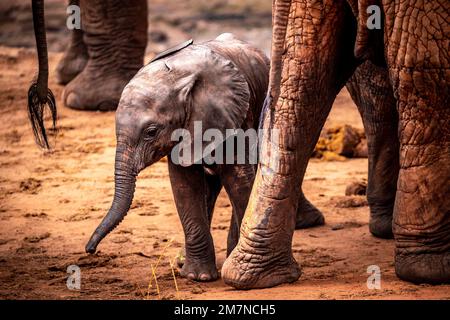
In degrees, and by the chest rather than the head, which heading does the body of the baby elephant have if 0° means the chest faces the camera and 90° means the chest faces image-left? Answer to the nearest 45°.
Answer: approximately 45°
